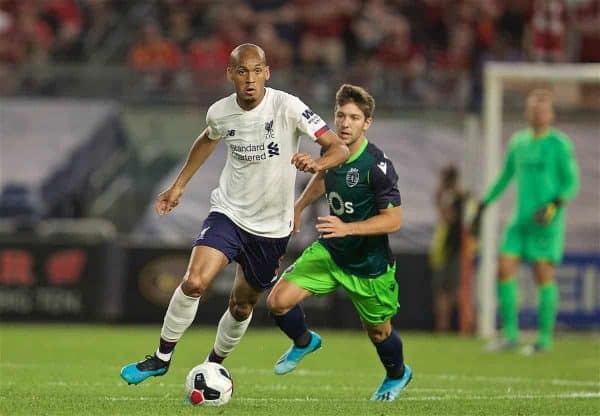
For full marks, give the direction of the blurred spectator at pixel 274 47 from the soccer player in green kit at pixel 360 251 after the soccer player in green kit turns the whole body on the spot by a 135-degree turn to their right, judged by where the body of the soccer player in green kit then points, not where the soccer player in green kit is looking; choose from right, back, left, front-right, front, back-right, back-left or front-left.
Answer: front

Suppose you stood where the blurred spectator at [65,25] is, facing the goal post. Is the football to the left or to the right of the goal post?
right

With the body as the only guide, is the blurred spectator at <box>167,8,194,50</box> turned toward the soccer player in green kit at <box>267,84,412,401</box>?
yes

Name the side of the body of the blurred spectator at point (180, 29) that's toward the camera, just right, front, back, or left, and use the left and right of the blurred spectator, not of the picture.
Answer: front

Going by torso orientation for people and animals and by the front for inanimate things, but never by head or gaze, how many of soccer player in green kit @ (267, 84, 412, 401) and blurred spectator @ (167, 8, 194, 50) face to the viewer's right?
0

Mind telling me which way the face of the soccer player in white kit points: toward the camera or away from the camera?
toward the camera

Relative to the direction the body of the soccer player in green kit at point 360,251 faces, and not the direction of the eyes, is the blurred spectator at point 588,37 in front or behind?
behind

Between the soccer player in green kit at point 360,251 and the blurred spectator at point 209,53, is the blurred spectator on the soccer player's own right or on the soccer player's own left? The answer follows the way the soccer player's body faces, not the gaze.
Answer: on the soccer player's own right

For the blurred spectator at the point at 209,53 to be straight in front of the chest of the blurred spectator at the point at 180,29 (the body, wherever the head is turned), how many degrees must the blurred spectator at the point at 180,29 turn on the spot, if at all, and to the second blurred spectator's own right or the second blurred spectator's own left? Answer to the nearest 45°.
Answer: approximately 45° to the second blurred spectator's own left

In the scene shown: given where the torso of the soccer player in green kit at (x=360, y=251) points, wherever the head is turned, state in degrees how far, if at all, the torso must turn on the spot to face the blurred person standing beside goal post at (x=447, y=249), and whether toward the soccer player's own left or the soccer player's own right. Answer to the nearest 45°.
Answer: approximately 135° to the soccer player's own right

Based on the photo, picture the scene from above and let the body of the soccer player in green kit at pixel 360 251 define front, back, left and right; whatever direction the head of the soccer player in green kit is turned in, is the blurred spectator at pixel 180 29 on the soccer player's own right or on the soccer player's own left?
on the soccer player's own right

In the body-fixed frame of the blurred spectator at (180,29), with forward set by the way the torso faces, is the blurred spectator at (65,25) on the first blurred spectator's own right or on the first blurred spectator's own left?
on the first blurred spectator's own right

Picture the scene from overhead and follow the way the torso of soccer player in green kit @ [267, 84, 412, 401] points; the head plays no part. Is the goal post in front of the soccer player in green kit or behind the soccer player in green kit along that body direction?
behind

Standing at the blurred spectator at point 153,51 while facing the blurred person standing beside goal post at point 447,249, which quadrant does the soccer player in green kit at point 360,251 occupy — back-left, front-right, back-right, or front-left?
front-right

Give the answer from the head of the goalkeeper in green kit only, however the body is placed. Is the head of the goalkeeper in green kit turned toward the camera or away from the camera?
toward the camera

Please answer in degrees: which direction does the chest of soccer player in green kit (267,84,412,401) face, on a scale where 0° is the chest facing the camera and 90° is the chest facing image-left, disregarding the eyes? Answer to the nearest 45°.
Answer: approximately 45°

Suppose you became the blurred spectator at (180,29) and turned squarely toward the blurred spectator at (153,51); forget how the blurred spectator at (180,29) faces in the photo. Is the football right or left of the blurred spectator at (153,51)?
left
